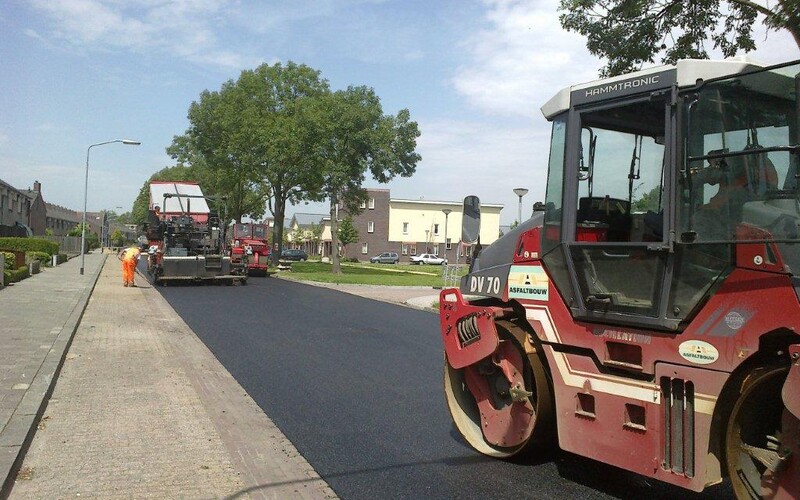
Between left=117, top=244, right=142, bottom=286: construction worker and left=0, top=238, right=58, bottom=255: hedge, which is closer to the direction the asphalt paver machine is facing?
the hedge

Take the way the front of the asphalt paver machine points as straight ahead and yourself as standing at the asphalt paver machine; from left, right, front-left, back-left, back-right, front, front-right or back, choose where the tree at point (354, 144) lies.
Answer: front-right

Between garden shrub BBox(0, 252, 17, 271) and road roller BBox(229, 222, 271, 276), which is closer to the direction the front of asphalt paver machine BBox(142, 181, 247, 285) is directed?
the road roller

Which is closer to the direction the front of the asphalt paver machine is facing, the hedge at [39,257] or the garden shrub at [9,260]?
the hedge

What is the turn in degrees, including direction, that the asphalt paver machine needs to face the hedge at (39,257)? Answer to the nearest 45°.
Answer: approximately 45° to its left

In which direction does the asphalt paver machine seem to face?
away from the camera
